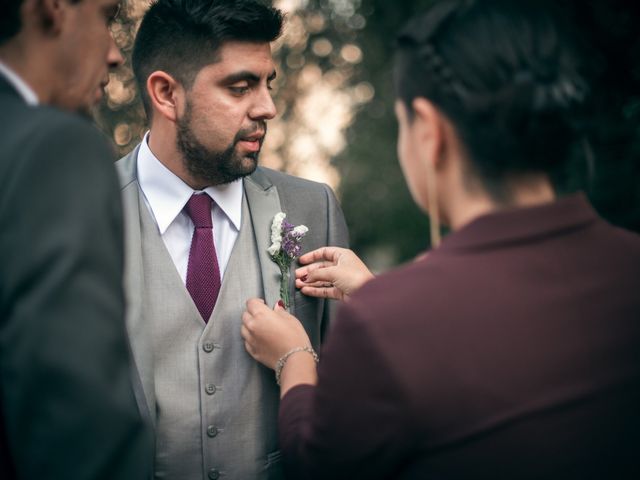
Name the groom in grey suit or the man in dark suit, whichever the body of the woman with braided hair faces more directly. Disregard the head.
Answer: the groom in grey suit

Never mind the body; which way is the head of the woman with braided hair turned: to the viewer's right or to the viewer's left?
to the viewer's left

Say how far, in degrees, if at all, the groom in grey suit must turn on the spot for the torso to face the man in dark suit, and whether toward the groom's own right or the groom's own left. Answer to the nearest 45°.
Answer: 0° — they already face them

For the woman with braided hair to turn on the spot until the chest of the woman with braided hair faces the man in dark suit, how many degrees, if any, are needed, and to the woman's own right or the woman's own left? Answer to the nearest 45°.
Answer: approximately 45° to the woman's own left

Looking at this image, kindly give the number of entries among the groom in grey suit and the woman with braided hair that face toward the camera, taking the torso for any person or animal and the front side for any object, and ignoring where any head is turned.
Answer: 1

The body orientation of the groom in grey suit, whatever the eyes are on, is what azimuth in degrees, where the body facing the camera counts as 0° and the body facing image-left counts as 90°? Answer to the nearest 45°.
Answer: approximately 0°

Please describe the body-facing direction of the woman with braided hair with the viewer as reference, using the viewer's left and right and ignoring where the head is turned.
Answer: facing away from the viewer and to the left of the viewer
